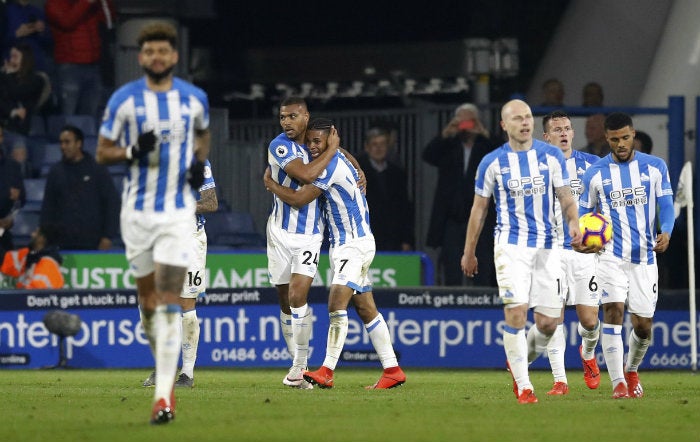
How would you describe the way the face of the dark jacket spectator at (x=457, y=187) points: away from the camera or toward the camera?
toward the camera

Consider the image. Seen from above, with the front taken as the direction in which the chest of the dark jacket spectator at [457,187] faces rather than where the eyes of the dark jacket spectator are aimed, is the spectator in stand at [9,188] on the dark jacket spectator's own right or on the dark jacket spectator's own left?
on the dark jacket spectator's own right

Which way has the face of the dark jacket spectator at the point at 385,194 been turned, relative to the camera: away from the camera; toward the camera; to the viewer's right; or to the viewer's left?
toward the camera

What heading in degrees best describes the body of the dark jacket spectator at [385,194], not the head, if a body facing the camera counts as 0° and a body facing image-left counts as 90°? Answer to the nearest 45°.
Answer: approximately 0°

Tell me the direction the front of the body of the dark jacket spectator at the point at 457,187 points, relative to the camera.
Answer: toward the camera

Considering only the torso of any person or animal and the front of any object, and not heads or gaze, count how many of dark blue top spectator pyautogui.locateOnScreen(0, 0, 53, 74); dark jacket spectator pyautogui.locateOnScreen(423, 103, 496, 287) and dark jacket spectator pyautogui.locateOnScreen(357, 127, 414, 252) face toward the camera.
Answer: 3
